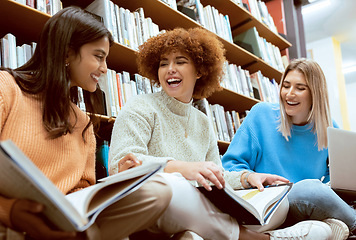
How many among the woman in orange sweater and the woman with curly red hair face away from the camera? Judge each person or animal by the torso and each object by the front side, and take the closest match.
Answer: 0

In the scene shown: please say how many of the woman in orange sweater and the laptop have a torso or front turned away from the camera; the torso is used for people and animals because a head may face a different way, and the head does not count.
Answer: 1

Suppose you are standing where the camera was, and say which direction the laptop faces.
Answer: facing away from the viewer

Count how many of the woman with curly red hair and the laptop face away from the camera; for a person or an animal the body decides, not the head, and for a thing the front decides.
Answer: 1

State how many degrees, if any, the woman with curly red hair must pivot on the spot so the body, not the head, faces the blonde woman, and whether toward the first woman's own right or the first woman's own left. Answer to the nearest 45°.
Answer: approximately 90° to the first woman's own left

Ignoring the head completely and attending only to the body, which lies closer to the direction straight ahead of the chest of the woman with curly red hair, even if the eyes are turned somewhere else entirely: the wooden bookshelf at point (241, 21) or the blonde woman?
the blonde woman

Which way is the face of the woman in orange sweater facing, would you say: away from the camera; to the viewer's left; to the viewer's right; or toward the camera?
to the viewer's right

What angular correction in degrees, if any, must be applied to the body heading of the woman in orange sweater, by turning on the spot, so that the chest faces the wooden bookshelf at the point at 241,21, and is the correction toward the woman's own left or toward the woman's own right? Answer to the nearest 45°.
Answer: approximately 90° to the woman's own left

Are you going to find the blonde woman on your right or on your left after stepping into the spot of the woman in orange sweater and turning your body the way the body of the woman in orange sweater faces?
on your left

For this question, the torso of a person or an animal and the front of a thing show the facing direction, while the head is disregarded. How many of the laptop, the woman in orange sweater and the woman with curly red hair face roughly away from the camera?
1

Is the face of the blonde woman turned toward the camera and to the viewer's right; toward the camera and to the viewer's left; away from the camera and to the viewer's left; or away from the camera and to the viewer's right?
toward the camera and to the viewer's left

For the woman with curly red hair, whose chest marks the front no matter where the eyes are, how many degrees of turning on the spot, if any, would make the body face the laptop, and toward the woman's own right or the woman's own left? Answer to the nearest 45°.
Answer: approximately 45° to the woman's own left

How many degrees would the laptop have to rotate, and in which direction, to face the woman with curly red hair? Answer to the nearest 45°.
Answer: approximately 135° to its left
